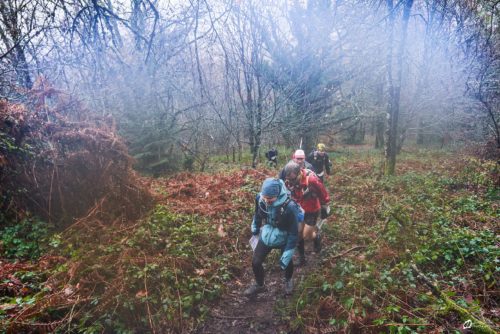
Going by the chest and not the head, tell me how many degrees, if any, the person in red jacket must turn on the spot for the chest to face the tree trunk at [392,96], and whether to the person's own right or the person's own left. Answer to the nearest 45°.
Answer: approximately 180°

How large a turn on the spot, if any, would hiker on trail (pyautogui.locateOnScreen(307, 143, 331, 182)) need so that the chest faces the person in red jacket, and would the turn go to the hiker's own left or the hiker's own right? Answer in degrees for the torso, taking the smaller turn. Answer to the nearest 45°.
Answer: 0° — they already face them

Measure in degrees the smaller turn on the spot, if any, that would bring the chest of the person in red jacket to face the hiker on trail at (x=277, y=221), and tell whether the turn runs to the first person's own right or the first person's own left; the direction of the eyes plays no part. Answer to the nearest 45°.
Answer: approximately 45° to the first person's own left

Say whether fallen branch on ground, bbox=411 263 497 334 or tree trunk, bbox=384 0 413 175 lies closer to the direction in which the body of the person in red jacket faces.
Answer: the fallen branch on ground

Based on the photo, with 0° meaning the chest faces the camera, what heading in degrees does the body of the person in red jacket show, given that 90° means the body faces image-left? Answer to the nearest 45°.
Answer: approximately 45°

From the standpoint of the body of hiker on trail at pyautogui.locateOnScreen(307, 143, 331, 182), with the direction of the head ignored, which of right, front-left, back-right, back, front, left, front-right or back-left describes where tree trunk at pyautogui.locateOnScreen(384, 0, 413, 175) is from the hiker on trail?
back-left

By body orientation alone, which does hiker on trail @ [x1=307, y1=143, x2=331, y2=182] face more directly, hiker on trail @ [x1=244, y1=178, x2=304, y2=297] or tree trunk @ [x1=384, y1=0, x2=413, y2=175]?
the hiker on trail

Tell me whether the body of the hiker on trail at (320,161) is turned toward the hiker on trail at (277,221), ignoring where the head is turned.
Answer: yes

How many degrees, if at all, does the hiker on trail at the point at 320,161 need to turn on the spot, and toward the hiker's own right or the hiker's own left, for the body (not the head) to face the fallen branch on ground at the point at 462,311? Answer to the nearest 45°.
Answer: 0° — they already face it

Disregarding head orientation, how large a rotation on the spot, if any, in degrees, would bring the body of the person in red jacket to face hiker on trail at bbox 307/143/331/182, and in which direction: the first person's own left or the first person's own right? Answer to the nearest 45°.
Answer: approximately 135° to the first person's own right

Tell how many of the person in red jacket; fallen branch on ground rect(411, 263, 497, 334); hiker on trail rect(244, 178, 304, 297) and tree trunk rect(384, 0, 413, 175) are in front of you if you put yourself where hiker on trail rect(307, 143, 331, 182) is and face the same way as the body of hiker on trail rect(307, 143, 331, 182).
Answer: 3
